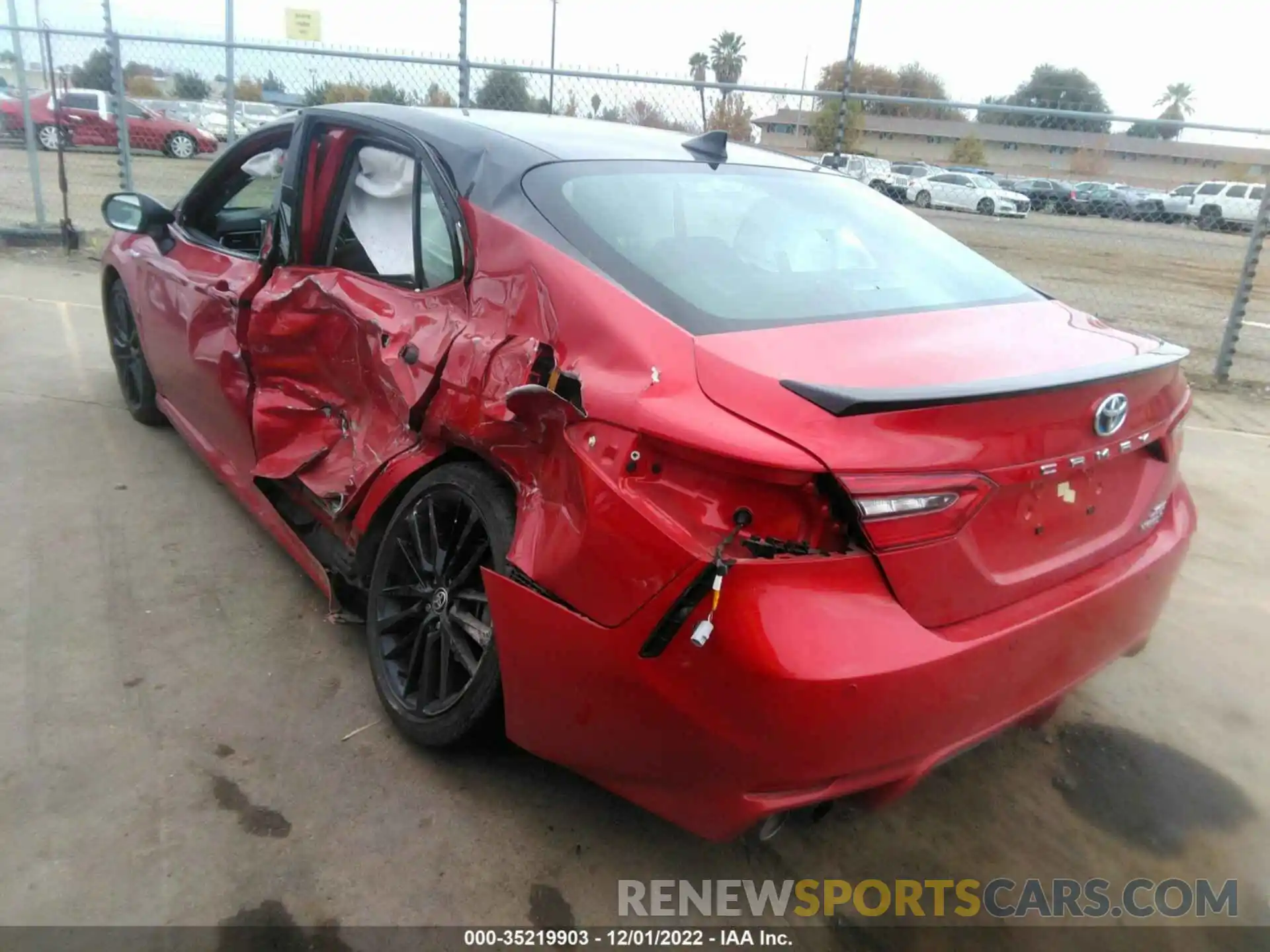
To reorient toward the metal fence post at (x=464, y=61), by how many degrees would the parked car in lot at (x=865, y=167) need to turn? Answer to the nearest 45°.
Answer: approximately 90° to its right

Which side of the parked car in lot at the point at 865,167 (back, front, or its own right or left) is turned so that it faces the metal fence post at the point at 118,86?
right

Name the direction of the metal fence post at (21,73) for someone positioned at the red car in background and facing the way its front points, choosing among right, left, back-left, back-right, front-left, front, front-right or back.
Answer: right

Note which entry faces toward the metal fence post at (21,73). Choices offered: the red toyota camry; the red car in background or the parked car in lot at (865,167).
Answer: the red toyota camry

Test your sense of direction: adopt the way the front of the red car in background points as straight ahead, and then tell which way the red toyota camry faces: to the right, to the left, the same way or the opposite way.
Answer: to the left

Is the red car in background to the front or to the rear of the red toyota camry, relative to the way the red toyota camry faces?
to the front

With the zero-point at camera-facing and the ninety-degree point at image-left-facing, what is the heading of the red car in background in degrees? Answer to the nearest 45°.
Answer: approximately 270°

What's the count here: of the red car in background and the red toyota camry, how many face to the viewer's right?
1

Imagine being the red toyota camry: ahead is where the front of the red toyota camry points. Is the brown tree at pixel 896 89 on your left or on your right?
on your right

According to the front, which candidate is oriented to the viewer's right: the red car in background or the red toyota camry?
the red car in background

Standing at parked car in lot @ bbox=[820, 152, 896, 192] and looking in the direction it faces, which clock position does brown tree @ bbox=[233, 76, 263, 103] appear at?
The brown tree is roughly at 6 o'clock from the parked car in lot.

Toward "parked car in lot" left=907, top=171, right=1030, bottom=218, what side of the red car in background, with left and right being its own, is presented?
front

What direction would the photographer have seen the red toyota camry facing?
facing away from the viewer and to the left of the viewer

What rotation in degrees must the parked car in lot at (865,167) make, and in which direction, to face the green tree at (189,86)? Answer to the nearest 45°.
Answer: approximately 135° to its right

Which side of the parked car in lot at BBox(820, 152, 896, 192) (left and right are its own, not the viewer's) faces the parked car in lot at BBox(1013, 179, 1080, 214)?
front
